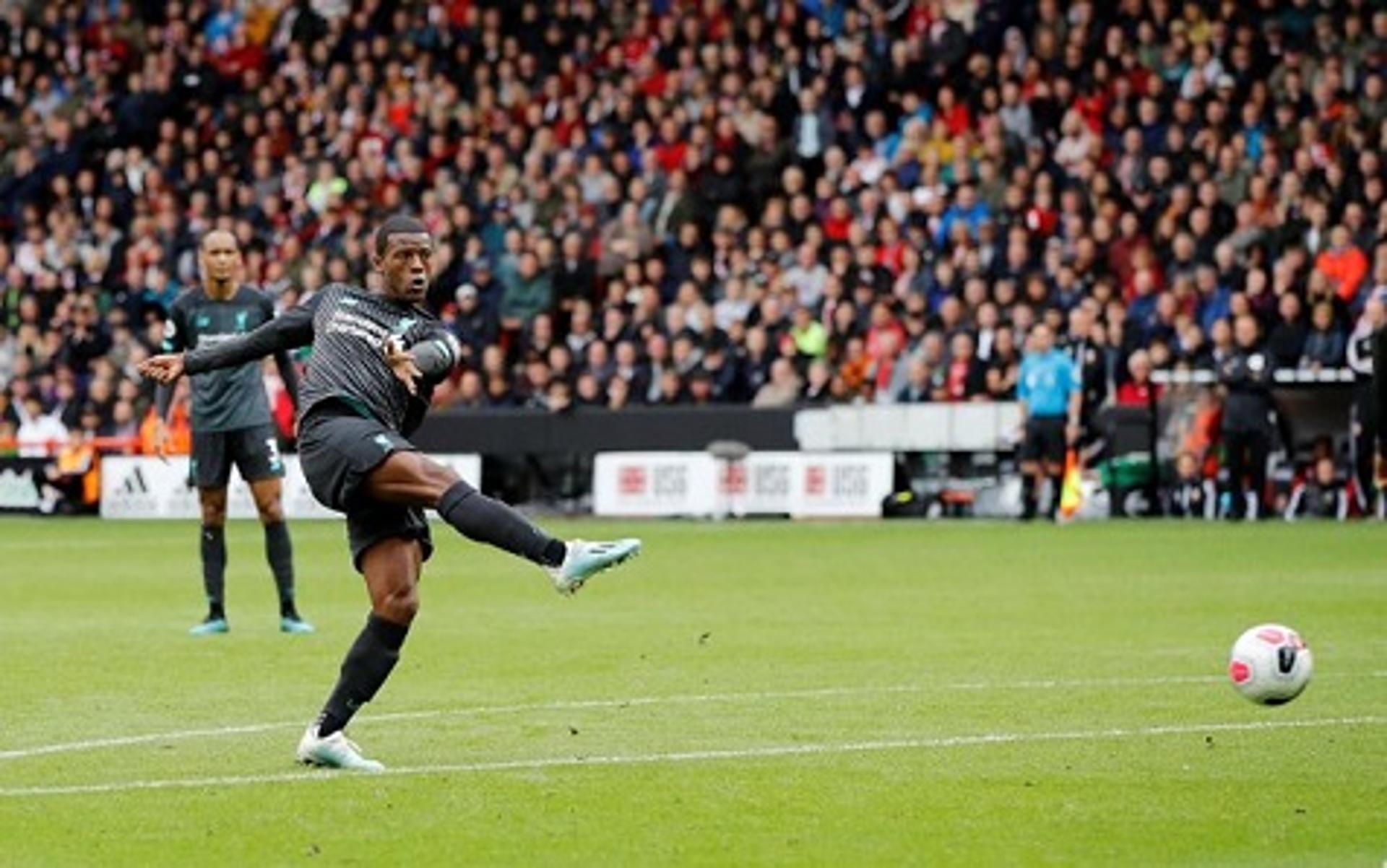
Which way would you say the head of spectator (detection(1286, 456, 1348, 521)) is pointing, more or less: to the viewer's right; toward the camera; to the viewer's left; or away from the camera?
toward the camera

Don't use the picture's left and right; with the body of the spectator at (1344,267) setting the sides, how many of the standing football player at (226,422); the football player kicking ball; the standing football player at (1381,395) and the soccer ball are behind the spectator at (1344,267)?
0

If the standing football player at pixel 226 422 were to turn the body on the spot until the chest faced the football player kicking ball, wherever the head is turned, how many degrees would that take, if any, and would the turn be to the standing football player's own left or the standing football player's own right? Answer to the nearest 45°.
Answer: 0° — they already face them

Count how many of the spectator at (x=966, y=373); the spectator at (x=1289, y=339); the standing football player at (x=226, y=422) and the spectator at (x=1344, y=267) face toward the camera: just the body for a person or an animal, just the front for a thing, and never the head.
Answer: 4

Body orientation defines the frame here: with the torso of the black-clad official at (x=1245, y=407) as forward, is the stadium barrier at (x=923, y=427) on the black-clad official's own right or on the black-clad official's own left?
on the black-clad official's own right

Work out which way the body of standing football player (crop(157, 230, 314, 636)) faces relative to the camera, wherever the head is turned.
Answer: toward the camera

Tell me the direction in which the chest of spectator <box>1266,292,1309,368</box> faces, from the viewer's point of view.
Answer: toward the camera

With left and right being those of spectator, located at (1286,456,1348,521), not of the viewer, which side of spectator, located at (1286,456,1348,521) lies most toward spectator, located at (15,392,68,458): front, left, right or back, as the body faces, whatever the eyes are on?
right

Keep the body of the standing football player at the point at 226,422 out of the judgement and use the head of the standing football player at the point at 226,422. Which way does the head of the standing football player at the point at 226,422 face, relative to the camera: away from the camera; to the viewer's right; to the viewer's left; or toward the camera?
toward the camera

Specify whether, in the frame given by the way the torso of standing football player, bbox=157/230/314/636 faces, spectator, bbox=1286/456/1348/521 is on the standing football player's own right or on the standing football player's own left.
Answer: on the standing football player's own left

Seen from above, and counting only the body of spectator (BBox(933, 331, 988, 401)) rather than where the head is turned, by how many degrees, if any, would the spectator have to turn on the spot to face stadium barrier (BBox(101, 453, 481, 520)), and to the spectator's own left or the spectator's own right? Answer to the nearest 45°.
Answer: approximately 90° to the spectator's own right

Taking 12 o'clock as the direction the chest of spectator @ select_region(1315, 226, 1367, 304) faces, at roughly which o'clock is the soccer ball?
The soccer ball is roughly at 12 o'clock from the spectator.

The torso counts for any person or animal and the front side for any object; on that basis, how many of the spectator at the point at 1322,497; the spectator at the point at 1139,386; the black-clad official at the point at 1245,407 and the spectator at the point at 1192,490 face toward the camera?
4

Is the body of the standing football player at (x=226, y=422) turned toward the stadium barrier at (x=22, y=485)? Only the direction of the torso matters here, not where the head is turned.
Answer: no

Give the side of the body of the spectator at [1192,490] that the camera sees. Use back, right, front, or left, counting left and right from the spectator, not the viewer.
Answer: front

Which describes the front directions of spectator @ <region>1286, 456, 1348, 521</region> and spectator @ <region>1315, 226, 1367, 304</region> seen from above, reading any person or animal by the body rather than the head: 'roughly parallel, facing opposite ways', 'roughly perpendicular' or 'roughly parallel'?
roughly parallel
